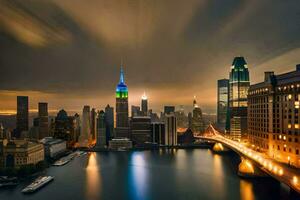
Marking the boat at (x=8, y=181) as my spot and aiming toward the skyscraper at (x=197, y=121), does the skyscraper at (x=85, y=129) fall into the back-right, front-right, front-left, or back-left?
front-left

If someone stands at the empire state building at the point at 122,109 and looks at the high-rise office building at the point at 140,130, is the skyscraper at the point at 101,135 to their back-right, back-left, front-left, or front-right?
front-right

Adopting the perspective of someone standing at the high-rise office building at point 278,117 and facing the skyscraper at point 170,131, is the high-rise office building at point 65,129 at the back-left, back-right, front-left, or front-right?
front-left

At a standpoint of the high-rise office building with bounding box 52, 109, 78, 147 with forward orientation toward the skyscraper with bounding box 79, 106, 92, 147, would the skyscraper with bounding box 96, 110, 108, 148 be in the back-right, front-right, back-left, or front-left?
front-right
